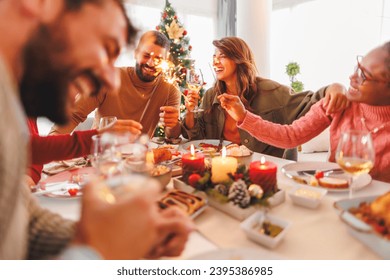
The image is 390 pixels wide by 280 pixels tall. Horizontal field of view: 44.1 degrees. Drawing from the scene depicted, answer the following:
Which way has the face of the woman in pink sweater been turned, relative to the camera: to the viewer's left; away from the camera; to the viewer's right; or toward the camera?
to the viewer's left

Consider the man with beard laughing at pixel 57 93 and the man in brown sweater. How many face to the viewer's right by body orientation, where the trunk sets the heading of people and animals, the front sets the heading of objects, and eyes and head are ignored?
1

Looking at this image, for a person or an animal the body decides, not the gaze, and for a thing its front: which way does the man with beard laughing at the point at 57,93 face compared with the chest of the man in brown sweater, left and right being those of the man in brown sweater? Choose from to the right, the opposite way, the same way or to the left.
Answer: to the left

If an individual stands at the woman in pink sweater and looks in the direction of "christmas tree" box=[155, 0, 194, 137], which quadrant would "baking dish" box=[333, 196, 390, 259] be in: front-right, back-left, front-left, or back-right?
back-left

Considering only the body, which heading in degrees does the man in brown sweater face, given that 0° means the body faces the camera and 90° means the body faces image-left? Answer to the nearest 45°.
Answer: approximately 0°

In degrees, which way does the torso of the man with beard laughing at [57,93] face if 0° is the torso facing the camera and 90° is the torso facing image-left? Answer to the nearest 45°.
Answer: approximately 270°

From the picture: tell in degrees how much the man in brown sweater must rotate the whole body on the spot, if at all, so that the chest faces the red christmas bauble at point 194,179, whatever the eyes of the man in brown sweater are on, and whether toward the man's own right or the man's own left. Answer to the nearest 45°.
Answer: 0° — they already face it

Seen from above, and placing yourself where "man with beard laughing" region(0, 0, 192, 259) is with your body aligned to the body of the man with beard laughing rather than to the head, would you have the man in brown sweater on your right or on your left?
on your left
